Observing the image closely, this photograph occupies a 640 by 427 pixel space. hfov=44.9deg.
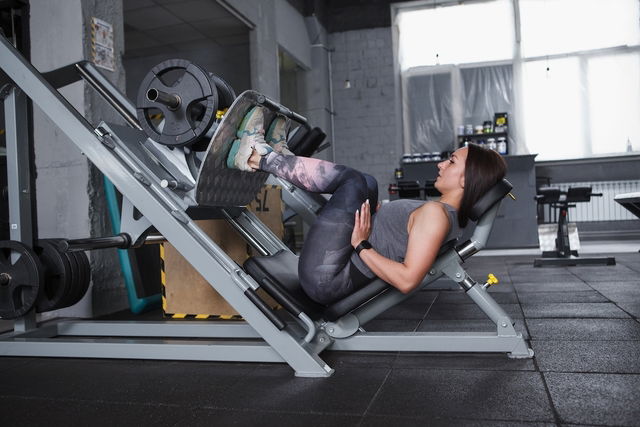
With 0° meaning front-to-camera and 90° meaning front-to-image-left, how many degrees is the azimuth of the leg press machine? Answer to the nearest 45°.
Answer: approximately 90°

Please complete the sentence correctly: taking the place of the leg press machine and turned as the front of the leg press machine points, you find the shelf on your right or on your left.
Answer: on your right

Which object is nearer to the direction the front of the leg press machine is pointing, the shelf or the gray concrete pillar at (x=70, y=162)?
the gray concrete pillar

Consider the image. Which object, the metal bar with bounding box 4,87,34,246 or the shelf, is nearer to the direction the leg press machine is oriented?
the metal bar

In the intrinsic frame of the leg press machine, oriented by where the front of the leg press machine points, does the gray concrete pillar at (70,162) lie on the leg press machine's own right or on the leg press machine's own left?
on the leg press machine's own right

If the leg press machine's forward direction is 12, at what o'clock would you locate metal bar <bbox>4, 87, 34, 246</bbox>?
The metal bar is roughly at 1 o'clock from the leg press machine.

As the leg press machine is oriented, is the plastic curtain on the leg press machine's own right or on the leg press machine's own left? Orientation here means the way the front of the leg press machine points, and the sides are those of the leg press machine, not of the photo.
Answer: on the leg press machine's own right
